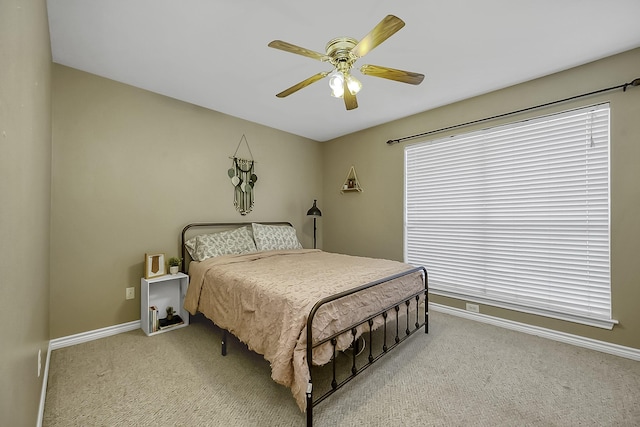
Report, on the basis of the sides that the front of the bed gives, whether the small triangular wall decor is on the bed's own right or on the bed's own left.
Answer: on the bed's own left

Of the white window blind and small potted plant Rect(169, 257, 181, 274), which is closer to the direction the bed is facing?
the white window blind

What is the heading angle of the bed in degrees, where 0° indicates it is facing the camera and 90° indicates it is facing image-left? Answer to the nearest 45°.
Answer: approximately 315°

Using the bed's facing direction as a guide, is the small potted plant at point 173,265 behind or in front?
behind

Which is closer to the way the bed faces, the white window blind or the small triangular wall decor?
the white window blind
